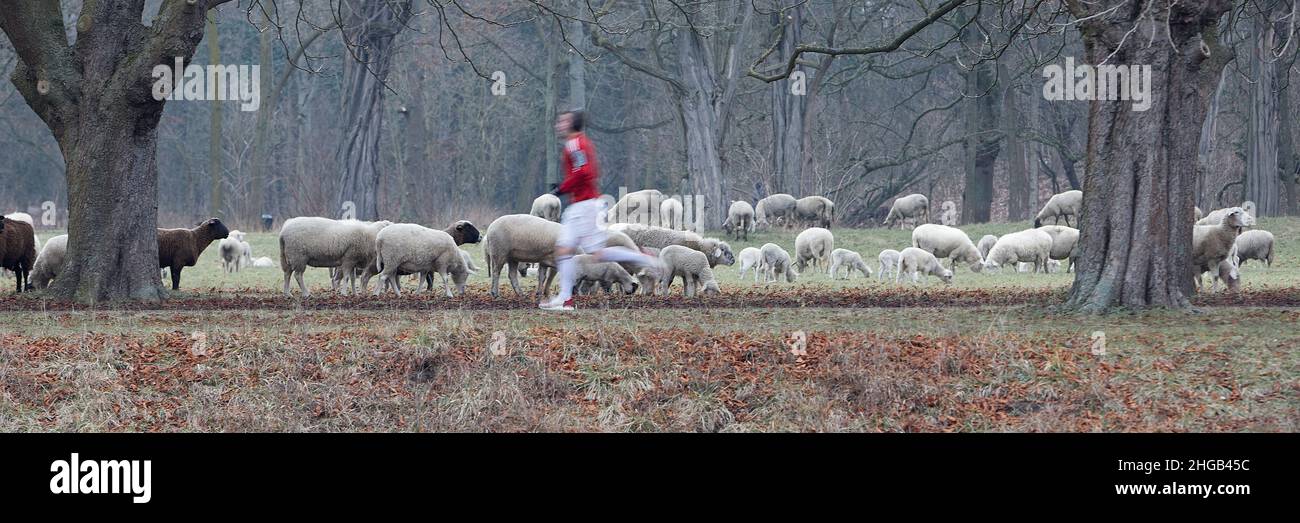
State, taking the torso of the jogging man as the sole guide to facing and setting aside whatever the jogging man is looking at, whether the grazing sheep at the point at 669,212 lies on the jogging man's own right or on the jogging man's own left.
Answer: on the jogging man's own right

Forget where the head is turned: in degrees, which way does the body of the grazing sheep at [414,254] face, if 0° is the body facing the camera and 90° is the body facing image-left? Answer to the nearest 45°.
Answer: approximately 270°

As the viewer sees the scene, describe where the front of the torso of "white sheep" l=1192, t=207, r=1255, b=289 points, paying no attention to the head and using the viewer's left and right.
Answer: facing to the right of the viewer

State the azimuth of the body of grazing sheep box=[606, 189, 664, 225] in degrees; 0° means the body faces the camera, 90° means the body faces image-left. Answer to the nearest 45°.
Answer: approximately 90°

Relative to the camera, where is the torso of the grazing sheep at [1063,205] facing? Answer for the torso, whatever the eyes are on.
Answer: to the viewer's left

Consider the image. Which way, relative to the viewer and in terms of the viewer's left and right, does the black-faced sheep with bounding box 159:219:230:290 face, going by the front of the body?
facing to the right of the viewer

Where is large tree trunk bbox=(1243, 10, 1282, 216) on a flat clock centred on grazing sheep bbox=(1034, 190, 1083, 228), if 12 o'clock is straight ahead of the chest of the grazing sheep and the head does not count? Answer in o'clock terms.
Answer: The large tree trunk is roughly at 5 o'clock from the grazing sheep.

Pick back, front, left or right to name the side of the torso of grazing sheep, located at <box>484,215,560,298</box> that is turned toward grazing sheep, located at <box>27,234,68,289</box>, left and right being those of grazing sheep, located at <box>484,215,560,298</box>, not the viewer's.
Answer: back

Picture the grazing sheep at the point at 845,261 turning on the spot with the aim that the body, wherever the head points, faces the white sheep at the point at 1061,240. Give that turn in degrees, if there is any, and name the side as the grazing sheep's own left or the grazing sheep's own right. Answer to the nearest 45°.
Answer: approximately 45° to the grazing sheep's own left

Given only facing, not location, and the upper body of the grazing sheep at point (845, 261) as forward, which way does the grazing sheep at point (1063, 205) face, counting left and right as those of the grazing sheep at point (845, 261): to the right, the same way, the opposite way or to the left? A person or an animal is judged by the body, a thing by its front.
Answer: the opposite way

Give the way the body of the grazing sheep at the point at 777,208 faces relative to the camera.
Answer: to the viewer's left

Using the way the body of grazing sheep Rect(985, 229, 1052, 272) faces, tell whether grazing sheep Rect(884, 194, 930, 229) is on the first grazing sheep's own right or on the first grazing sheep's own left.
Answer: on the first grazing sheep's own right

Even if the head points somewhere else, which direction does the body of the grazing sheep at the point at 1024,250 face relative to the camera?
to the viewer's left
